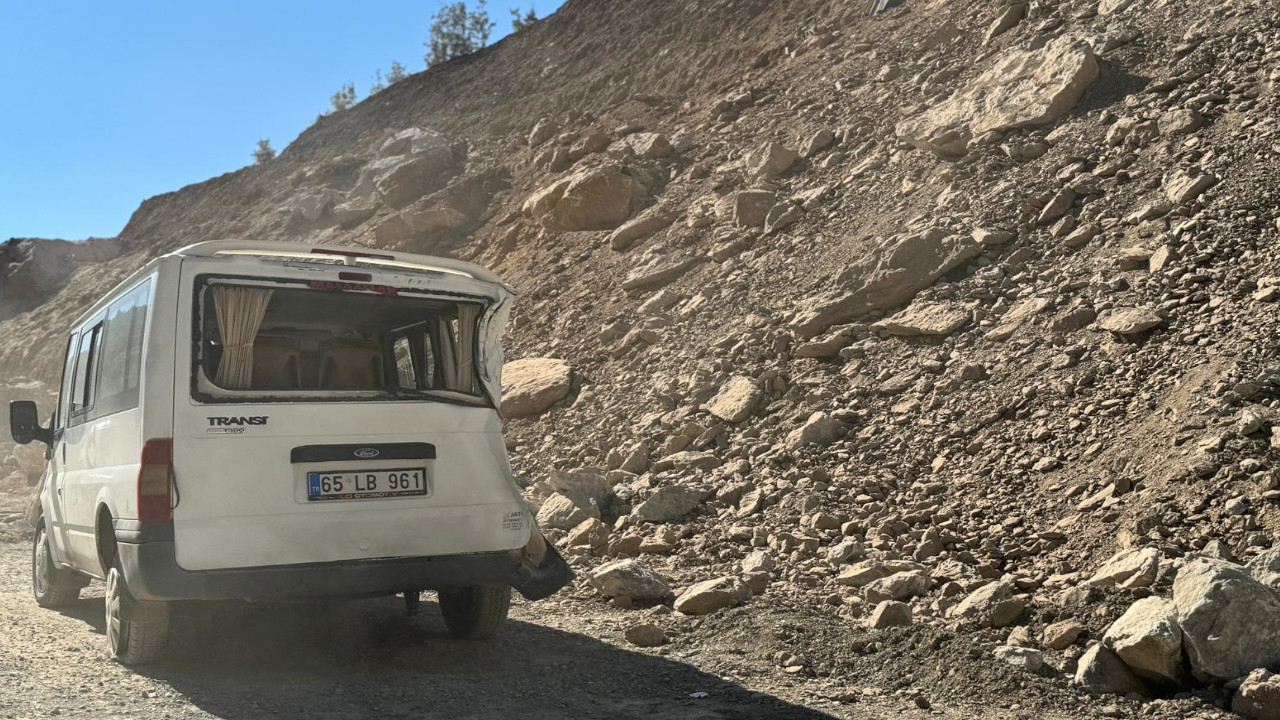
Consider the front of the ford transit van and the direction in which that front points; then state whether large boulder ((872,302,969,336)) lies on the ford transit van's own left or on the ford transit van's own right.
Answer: on the ford transit van's own right

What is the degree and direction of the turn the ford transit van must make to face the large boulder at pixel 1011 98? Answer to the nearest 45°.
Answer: approximately 90° to its right

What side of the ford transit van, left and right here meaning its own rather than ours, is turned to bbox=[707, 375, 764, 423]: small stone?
right

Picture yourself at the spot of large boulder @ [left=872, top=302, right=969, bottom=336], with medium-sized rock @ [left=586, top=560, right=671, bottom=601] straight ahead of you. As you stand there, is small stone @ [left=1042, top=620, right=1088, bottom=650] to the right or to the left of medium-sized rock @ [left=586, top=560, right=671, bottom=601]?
left

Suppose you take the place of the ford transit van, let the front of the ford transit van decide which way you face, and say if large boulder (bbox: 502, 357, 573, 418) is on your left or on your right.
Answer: on your right

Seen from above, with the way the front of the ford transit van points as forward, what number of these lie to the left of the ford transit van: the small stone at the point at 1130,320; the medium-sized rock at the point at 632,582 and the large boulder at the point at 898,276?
0

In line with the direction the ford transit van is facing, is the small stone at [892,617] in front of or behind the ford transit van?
behind

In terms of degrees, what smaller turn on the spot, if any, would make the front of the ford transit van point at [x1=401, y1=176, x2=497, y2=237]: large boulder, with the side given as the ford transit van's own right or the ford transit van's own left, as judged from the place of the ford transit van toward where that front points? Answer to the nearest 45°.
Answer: approximately 45° to the ford transit van's own right

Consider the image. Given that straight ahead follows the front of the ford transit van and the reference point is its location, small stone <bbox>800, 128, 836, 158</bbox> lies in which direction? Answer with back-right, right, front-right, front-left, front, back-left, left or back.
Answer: right

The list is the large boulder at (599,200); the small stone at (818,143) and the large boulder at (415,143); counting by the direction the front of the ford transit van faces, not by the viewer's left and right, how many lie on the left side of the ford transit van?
0

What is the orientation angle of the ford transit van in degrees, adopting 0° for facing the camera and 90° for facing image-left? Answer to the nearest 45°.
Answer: approximately 135°

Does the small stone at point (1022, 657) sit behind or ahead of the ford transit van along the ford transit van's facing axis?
behind

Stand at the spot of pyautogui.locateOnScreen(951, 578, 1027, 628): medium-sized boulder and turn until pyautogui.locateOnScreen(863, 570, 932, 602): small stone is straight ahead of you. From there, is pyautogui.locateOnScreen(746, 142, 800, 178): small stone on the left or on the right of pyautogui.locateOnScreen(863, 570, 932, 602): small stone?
right

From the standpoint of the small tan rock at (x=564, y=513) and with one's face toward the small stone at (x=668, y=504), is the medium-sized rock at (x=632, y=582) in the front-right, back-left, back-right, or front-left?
front-right
